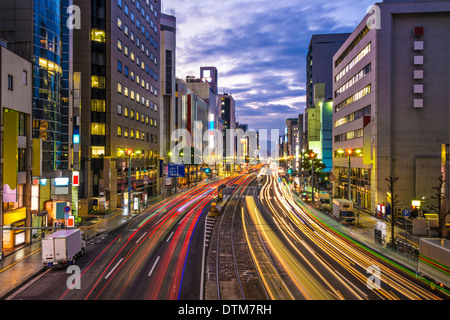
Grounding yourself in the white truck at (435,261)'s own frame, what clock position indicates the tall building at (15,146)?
The tall building is roughly at 4 o'clock from the white truck.

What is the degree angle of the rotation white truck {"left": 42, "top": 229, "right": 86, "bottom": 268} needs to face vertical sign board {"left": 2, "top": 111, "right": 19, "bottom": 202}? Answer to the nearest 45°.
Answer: approximately 90° to its left

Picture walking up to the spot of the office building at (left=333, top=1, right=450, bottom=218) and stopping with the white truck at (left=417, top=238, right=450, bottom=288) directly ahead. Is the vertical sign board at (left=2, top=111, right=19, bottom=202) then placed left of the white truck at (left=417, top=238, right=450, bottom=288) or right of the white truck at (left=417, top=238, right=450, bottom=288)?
right

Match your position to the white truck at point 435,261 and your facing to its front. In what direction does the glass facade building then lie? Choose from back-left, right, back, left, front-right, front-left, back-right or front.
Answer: back-right

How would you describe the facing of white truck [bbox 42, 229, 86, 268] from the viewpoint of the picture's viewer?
facing away from the viewer and to the right of the viewer

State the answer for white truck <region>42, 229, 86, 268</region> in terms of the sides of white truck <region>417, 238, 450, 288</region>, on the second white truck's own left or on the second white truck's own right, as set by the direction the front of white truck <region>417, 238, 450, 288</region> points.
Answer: on the second white truck's own right

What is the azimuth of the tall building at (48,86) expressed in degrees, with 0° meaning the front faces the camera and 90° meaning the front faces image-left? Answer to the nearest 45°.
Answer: approximately 315°

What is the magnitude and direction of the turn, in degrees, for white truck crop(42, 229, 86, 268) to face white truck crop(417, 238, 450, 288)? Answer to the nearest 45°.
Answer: approximately 90° to its right

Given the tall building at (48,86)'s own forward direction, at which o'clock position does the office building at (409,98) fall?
The office building is roughly at 11 o'clock from the tall building.

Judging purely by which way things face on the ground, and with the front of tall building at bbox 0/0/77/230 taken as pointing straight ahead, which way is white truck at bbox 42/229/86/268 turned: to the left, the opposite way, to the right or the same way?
to the left

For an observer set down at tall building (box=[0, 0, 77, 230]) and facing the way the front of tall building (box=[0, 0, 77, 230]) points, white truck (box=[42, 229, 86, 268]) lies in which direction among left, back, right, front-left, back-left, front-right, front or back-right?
front-right
